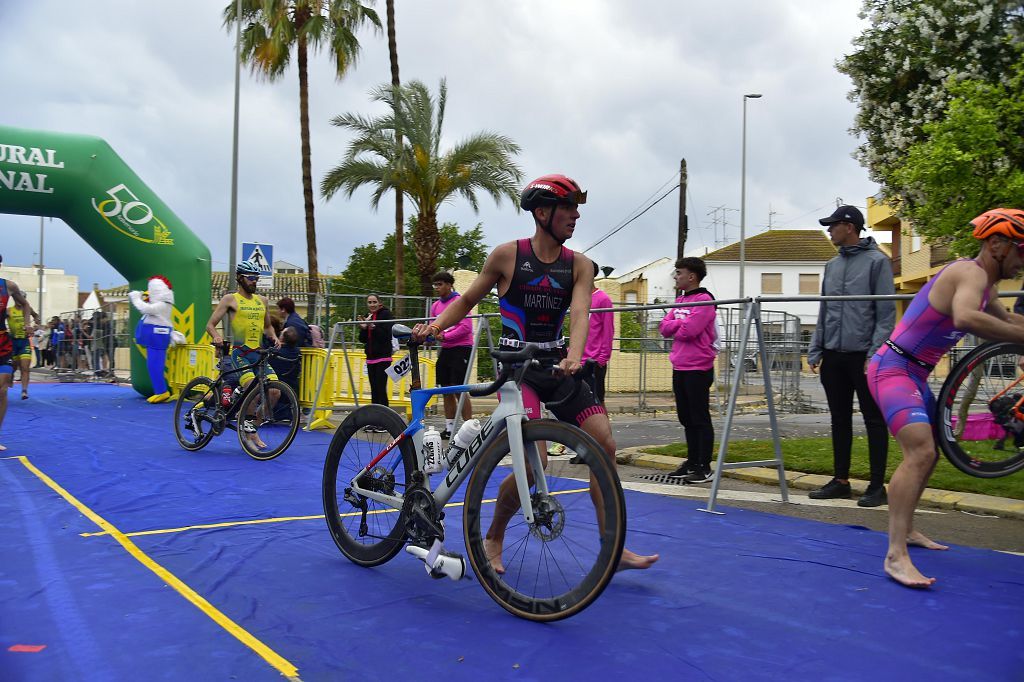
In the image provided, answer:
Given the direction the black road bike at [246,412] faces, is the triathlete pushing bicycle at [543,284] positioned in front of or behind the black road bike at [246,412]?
in front

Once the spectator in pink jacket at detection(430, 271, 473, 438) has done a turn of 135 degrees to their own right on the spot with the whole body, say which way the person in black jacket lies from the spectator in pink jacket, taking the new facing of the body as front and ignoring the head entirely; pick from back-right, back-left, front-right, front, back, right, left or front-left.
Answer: front-left

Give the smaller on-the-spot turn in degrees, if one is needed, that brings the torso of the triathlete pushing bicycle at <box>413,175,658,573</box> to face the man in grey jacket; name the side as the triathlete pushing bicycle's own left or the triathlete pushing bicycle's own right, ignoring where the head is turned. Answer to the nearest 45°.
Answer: approximately 90° to the triathlete pushing bicycle's own left

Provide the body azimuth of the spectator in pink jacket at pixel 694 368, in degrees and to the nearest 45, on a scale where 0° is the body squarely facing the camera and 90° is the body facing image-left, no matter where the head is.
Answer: approximately 90°

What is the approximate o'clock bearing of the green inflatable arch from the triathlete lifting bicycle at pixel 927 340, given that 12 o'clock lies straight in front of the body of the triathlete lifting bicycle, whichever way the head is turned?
The green inflatable arch is roughly at 7 o'clock from the triathlete lifting bicycle.

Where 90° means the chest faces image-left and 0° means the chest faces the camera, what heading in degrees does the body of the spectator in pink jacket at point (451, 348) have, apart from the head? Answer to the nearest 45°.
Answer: approximately 45°

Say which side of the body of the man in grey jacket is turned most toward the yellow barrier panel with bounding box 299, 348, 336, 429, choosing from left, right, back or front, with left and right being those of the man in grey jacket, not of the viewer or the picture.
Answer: right

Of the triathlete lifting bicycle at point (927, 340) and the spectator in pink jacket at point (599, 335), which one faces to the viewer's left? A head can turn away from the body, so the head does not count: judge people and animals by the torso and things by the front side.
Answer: the spectator in pink jacket

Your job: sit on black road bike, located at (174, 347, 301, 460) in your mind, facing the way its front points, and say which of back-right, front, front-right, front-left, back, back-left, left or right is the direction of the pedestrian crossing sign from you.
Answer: back-left

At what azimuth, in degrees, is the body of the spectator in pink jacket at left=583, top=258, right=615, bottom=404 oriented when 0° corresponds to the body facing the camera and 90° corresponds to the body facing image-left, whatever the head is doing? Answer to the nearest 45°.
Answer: approximately 90°

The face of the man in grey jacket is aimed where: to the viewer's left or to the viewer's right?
to the viewer's left

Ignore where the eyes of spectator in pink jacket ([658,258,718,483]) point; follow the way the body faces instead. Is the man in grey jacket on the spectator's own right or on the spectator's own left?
on the spectator's own left
